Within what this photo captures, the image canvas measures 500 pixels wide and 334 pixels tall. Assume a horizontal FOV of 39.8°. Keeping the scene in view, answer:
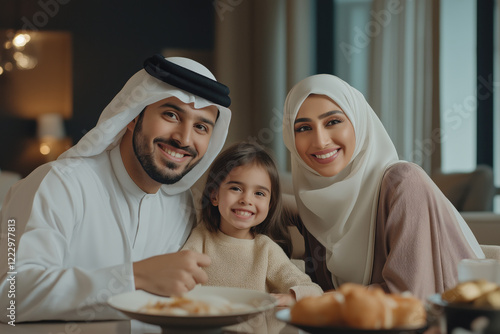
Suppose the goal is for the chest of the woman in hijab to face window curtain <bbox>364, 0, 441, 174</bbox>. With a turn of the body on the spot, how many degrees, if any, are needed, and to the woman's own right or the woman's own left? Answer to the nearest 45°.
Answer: approximately 135° to the woman's own right

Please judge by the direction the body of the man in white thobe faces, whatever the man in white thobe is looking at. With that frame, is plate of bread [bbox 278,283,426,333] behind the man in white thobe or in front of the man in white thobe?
in front

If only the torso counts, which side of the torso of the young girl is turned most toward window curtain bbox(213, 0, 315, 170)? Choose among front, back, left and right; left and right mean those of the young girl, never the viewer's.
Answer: back

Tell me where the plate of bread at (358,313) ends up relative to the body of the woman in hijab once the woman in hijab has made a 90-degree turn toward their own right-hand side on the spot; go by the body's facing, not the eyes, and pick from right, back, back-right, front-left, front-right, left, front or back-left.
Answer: back-left

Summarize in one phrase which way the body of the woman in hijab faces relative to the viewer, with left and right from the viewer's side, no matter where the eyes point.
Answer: facing the viewer and to the left of the viewer

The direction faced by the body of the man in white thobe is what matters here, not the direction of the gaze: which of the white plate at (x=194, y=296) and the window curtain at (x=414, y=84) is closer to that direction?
the white plate

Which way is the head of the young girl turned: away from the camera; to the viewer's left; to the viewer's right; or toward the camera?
toward the camera

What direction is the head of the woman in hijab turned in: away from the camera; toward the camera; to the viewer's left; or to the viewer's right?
toward the camera

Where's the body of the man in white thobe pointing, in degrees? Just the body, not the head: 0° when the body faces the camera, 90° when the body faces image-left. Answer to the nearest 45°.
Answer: approximately 315°

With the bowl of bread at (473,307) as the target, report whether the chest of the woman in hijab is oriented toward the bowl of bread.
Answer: no

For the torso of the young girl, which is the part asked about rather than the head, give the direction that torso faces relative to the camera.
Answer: toward the camera
